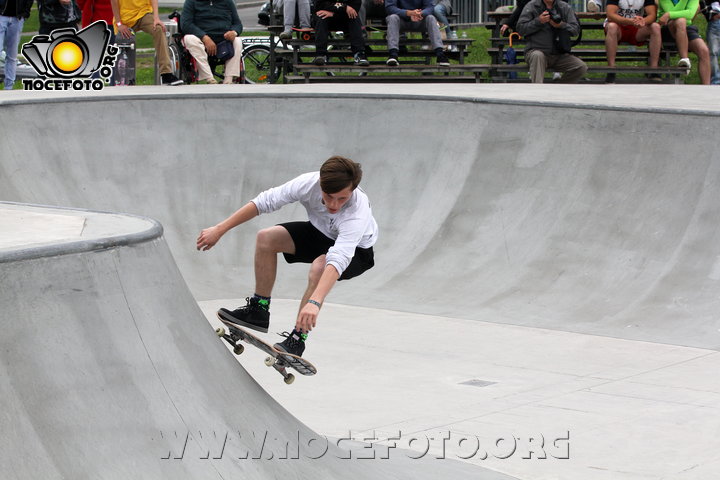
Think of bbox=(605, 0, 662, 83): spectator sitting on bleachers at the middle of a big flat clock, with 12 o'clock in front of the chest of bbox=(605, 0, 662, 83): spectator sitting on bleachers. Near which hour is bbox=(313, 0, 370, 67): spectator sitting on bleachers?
bbox=(313, 0, 370, 67): spectator sitting on bleachers is roughly at 3 o'clock from bbox=(605, 0, 662, 83): spectator sitting on bleachers.

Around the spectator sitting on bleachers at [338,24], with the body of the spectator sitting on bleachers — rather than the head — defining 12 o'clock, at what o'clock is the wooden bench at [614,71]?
The wooden bench is roughly at 9 o'clock from the spectator sitting on bleachers.

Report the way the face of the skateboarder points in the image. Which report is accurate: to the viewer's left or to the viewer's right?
to the viewer's left

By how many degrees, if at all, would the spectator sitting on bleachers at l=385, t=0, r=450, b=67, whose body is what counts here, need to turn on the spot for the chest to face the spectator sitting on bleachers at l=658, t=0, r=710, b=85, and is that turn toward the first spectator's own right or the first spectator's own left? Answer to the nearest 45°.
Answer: approximately 90° to the first spectator's own left

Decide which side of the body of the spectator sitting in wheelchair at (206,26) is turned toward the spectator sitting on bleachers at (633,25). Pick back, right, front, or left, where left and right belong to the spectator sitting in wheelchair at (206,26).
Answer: left

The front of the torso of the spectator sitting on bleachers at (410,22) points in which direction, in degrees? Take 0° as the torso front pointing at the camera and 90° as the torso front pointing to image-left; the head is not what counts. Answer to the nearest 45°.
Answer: approximately 0°

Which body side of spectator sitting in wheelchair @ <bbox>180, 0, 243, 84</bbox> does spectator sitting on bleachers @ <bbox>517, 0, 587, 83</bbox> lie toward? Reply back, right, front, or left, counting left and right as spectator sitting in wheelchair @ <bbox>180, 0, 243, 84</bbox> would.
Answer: left

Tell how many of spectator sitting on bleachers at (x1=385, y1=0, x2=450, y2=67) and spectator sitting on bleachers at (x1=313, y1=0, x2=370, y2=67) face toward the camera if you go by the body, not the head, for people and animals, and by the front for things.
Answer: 2
